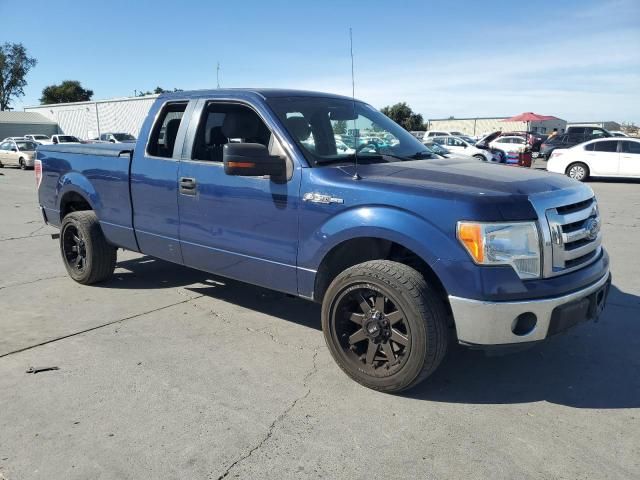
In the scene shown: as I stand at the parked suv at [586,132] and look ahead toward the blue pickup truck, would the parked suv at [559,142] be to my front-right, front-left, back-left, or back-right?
front-right

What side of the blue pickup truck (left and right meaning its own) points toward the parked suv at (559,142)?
left

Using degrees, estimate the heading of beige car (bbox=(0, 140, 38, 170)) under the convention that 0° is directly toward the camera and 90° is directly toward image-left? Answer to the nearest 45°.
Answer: approximately 315°

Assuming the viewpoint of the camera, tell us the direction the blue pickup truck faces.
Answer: facing the viewer and to the right of the viewer

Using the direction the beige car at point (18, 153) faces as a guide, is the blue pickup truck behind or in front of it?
in front

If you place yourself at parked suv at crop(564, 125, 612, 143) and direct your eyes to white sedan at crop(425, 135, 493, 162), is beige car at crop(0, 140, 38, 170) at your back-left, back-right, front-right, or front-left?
front-right
